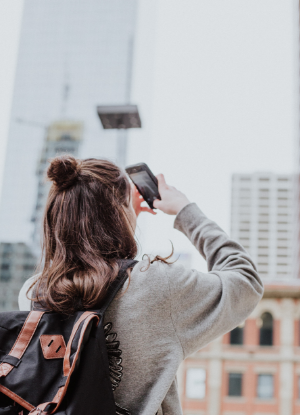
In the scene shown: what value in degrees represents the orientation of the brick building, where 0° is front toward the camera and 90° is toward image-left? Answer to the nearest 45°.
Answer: approximately 0°

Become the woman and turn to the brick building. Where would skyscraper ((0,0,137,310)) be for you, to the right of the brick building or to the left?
left

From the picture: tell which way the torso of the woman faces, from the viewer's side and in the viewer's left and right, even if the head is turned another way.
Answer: facing away from the viewer and to the right of the viewer

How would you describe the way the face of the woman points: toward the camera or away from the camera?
away from the camera

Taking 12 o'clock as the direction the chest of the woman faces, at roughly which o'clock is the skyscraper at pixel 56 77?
The skyscraper is roughly at 10 o'clock from the woman.

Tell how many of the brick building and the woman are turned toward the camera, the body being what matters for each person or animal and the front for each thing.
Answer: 1
